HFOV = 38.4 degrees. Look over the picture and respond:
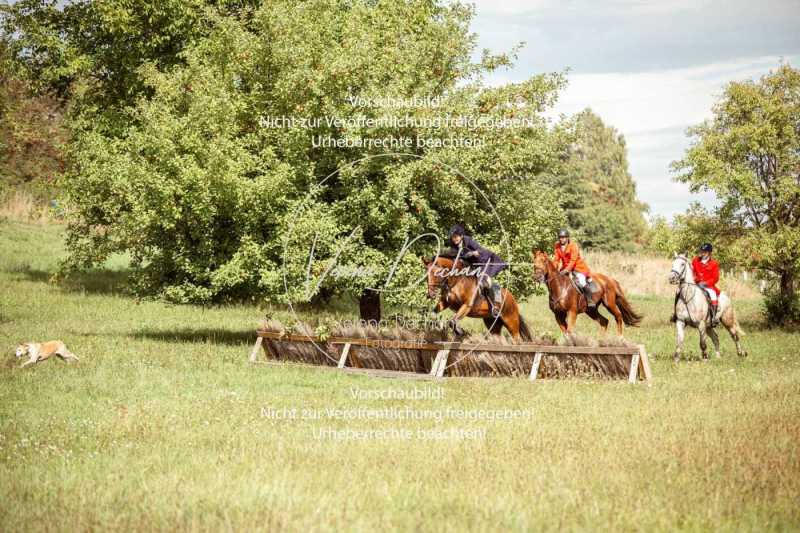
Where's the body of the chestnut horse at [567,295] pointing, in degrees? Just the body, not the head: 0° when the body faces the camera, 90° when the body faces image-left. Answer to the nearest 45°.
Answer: approximately 45°

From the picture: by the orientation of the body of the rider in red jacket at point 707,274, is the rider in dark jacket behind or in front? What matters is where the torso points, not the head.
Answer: in front

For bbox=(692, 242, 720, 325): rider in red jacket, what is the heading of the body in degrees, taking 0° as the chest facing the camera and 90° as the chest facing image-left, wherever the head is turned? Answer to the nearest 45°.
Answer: approximately 45°

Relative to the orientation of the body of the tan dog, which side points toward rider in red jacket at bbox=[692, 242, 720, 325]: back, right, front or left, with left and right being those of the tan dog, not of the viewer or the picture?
back

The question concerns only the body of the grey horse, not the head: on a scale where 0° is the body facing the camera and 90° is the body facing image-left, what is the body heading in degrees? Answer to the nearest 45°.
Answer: approximately 45°

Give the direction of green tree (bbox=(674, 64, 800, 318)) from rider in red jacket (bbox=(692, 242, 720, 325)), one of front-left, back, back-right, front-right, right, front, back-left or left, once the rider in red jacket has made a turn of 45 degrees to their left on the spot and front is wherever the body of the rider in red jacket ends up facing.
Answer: back

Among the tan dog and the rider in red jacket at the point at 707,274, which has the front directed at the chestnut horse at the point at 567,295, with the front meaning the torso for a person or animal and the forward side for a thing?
the rider in red jacket

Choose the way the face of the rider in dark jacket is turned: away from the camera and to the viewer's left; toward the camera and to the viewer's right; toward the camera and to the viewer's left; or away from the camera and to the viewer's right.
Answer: toward the camera and to the viewer's left

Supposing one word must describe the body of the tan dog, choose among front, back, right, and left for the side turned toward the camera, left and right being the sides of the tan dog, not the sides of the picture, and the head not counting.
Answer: left

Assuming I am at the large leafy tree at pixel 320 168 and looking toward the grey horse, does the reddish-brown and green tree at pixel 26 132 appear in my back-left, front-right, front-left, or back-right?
back-left
